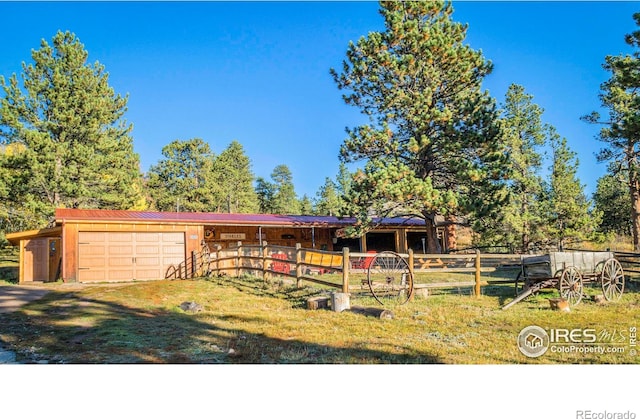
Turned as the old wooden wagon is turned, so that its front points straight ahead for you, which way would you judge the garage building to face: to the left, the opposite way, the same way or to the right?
to the left

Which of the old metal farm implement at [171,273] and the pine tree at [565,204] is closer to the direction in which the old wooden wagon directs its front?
the old metal farm implement

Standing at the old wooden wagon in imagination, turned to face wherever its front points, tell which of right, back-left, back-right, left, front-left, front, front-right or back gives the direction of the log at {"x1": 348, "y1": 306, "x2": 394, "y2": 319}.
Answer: front

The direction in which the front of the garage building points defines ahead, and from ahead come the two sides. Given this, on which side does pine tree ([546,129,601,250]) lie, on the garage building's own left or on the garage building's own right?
on the garage building's own left

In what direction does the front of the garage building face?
toward the camera

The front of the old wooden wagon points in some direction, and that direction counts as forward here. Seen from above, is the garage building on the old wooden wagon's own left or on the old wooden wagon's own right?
on the old wooden wagon's own right

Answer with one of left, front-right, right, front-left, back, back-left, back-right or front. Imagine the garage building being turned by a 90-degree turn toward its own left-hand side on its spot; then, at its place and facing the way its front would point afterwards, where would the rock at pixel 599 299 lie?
front-right

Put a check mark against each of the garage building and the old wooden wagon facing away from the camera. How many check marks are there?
0

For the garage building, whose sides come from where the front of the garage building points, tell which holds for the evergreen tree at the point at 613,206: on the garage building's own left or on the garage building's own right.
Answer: on the garage building's own left

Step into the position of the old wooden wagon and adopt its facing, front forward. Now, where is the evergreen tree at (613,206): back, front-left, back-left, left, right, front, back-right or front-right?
back-right

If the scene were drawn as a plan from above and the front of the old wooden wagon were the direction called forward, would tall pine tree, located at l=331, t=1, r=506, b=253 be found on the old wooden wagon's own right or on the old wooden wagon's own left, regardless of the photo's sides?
on the old wooden wagon's own right

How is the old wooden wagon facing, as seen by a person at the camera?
facing the viewer and to the left of the viewer

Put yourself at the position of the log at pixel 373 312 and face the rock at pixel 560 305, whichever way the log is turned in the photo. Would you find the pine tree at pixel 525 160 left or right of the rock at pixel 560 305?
left

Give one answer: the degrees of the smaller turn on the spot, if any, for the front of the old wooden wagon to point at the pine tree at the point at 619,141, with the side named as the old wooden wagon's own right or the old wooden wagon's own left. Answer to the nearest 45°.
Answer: approximately 135° to the old wooden wagon's own right

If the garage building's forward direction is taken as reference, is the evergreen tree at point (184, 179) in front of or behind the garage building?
behind

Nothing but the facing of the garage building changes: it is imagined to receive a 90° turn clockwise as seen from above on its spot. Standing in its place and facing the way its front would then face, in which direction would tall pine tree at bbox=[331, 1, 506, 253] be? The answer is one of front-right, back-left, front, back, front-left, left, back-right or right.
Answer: back
